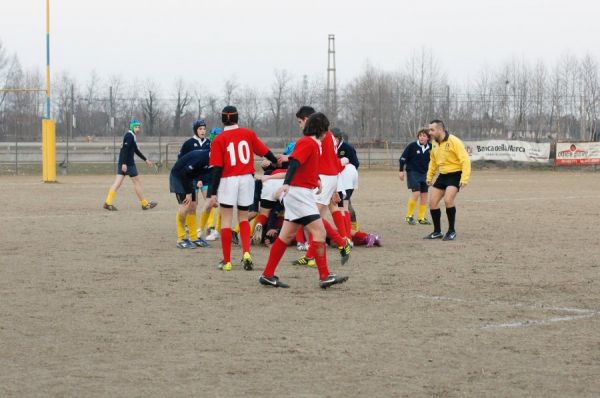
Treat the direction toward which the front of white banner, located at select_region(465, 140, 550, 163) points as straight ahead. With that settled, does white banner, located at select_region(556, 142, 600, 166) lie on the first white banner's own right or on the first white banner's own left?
on the first white banner's own left

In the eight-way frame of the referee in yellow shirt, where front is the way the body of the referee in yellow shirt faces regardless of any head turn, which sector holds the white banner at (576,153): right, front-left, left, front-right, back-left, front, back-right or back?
back-right

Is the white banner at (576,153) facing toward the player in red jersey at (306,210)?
yes

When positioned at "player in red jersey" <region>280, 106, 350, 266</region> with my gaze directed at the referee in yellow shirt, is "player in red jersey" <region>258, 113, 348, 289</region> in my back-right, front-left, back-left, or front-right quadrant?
back-right

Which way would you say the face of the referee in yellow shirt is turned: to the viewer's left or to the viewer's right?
to the viewer's left

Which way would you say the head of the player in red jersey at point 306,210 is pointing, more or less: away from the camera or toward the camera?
away from the camera

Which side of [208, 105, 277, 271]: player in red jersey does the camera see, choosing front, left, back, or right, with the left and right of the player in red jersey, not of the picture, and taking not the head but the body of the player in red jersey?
back

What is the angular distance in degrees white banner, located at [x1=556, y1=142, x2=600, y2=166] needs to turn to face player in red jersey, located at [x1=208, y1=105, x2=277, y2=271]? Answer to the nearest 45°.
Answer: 0° — it already faces them

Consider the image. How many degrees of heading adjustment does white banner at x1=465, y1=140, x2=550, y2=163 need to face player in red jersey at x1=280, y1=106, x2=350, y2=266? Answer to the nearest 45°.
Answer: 0° — it already faces them
